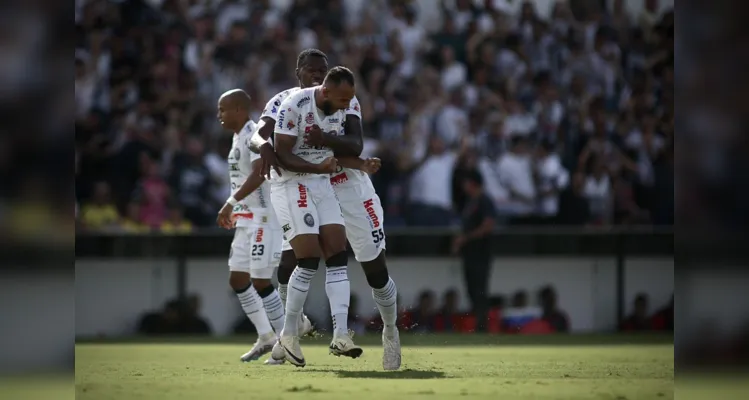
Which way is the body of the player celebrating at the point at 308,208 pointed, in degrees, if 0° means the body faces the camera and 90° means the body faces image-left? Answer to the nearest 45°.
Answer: approximately 315°

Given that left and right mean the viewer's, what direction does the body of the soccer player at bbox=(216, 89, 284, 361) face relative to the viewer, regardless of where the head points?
facing to the left of the viewer

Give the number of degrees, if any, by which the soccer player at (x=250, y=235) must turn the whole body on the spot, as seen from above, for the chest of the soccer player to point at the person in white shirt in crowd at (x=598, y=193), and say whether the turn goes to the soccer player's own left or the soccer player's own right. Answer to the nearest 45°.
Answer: approximately 135° to the soccer player's own right

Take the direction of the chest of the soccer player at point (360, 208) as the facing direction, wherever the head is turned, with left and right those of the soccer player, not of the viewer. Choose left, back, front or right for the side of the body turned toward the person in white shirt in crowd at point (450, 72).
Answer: back

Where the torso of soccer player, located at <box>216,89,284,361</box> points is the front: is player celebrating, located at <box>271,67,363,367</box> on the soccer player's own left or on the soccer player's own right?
on the soccer player's own left

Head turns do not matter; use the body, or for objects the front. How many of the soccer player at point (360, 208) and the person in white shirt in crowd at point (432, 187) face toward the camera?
2

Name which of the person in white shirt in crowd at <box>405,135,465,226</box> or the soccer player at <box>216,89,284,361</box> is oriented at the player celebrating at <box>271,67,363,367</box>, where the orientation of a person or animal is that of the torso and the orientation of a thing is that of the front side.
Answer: the person in white shirt in crowd

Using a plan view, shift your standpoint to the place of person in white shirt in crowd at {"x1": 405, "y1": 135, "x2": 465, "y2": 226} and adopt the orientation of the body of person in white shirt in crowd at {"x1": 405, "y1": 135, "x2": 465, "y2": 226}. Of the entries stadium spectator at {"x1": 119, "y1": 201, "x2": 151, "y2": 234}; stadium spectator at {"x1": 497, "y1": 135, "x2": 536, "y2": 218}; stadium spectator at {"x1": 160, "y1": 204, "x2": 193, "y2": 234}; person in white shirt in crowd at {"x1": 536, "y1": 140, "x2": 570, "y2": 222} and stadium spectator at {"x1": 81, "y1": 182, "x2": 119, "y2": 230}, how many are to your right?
3
